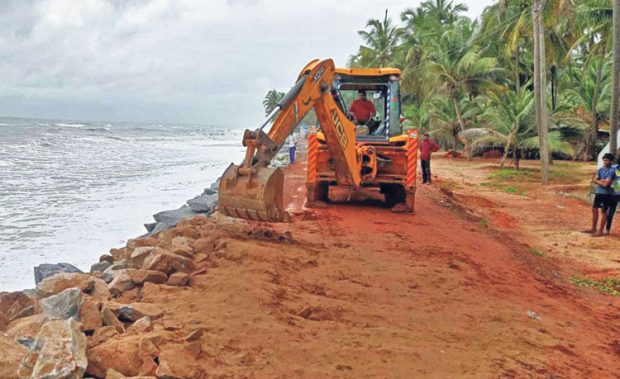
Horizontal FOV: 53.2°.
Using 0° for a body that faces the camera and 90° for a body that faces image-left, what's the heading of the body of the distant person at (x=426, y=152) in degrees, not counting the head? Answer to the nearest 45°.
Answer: approximately 0°

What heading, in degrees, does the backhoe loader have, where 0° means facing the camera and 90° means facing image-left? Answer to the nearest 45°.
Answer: approximately 180°

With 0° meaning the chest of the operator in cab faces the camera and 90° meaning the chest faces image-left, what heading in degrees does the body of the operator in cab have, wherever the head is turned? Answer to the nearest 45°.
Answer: approximately 0°

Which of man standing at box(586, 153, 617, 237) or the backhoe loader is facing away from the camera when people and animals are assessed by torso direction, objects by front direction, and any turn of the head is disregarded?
the backhoe loader

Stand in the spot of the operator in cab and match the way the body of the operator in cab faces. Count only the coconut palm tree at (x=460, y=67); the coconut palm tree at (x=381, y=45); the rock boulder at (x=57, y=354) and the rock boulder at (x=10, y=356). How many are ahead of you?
2

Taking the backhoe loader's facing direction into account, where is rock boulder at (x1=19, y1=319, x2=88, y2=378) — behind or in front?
behind

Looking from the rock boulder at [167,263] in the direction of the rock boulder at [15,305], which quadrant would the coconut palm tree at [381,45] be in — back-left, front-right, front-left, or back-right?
back-right

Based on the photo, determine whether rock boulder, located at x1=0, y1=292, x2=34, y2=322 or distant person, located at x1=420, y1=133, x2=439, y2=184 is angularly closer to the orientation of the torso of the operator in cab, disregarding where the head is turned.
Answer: the rock boulder

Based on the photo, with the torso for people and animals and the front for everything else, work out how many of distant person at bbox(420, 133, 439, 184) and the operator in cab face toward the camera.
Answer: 2

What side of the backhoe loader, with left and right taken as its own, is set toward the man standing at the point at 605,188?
right
